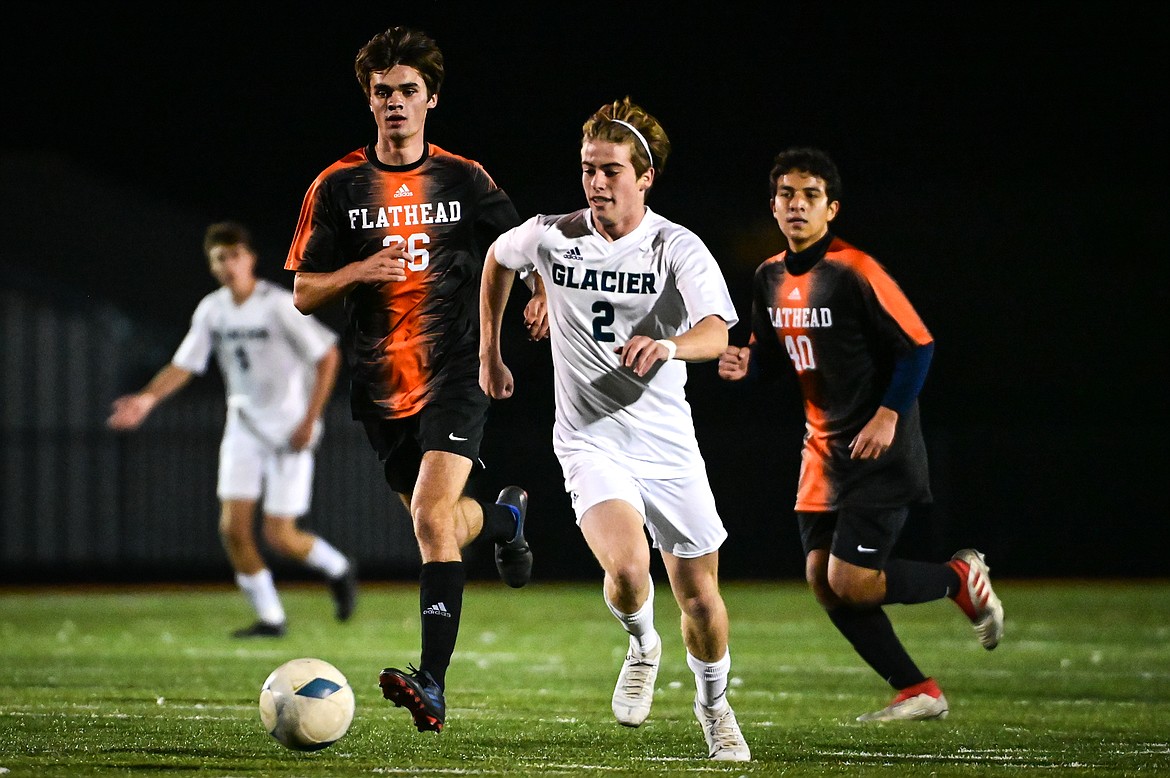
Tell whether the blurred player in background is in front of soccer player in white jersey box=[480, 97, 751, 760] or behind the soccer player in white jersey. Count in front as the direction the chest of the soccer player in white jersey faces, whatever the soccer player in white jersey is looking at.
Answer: behind

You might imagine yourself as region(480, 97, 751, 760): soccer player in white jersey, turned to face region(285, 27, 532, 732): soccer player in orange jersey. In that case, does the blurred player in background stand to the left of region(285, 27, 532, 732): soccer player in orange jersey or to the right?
right

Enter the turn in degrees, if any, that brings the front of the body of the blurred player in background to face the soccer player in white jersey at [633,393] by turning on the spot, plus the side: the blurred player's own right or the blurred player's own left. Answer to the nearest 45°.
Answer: approximately 45° to the blurred player's own left

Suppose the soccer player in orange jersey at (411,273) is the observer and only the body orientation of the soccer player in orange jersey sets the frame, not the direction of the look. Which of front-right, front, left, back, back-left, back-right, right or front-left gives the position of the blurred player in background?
back

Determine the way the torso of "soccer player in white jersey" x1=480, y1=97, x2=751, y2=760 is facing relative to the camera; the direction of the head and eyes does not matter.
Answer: toward the camera

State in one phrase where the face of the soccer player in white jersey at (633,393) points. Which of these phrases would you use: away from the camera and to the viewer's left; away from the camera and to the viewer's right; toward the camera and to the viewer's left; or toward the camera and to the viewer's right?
toward the camera and to the viewer's left

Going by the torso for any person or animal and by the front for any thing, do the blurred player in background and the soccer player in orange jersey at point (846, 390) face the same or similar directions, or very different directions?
same or similar directions

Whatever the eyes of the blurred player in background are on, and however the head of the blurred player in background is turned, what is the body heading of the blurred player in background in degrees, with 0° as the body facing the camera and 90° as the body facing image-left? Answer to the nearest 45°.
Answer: approximately 45°

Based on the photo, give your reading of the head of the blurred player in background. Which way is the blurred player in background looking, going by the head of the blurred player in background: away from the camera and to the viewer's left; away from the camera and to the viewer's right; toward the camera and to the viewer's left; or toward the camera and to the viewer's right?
toward the camera and to the viewer's left

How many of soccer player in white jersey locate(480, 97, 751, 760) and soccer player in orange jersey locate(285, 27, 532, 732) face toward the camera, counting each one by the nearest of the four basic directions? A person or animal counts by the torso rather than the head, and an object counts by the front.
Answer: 2

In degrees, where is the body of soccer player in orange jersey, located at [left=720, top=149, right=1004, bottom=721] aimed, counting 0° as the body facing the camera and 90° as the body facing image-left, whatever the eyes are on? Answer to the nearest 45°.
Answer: approximately 45°

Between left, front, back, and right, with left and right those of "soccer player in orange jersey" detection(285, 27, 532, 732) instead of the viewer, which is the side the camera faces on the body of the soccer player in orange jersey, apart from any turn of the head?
front
